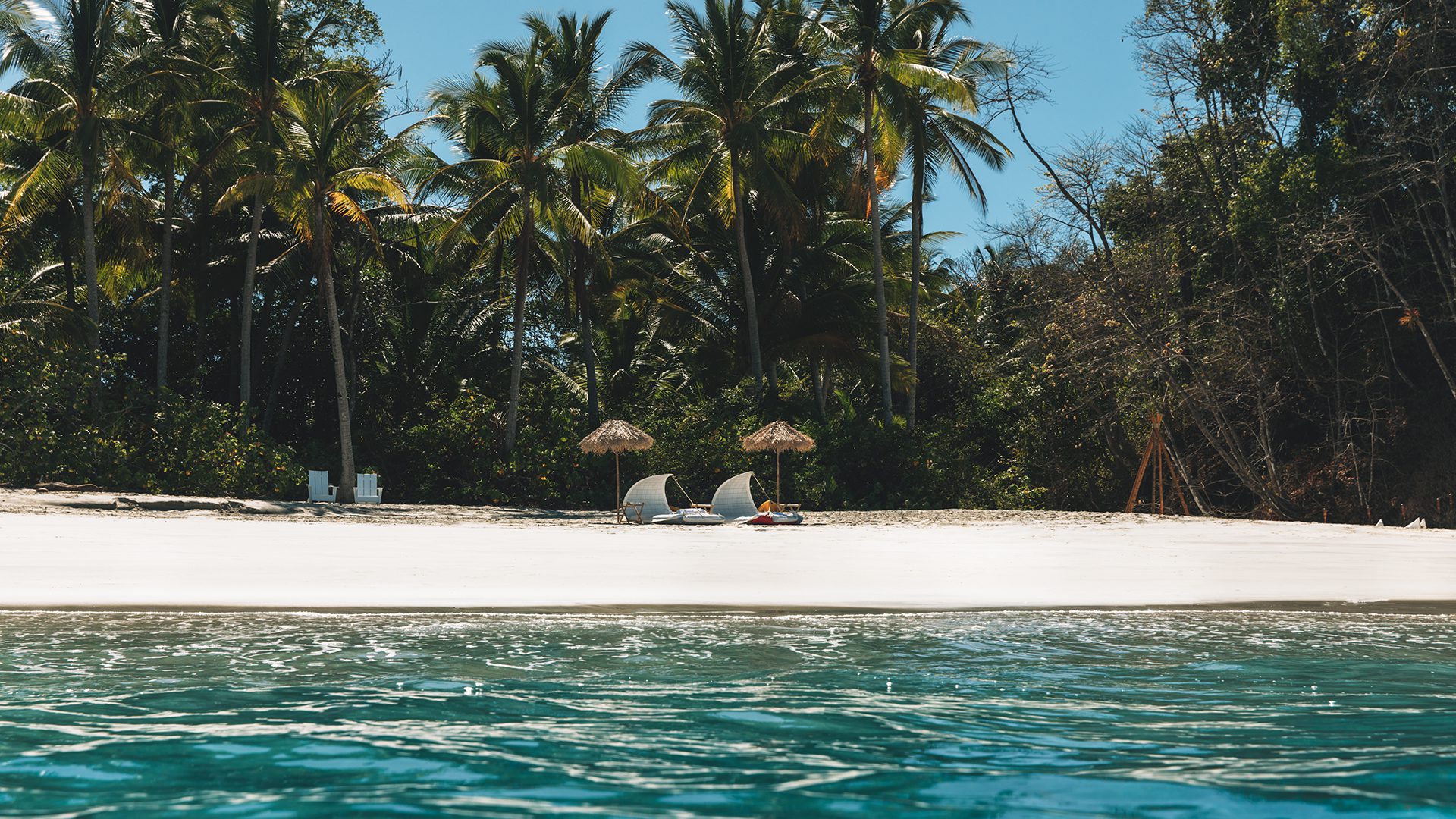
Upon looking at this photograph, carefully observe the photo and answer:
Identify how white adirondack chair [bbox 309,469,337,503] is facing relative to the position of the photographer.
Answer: facing the viewer and to the right of the viewer

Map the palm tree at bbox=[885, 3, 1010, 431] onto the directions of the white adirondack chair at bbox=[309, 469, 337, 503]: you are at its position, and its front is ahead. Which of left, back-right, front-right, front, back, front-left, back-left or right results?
front-left

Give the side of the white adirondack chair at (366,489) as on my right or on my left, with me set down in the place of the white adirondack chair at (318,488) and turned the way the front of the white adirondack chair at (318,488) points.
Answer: on my left

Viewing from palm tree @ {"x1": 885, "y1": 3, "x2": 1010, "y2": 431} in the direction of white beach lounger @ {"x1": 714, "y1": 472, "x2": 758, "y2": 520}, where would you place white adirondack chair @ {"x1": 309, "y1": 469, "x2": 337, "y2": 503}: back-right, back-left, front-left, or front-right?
front-right

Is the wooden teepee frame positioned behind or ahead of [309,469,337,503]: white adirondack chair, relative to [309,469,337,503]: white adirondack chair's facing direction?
ahead

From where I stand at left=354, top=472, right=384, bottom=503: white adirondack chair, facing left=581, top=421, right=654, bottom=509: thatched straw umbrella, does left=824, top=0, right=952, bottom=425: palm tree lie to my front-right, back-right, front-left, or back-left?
front-left

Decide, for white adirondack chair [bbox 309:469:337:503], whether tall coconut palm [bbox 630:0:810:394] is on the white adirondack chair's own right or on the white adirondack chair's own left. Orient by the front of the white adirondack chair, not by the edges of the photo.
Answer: on the white adirondack chair's own left

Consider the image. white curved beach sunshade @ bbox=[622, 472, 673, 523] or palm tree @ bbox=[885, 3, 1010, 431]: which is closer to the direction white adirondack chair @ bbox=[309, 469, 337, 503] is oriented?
the white curved beach sunshade
